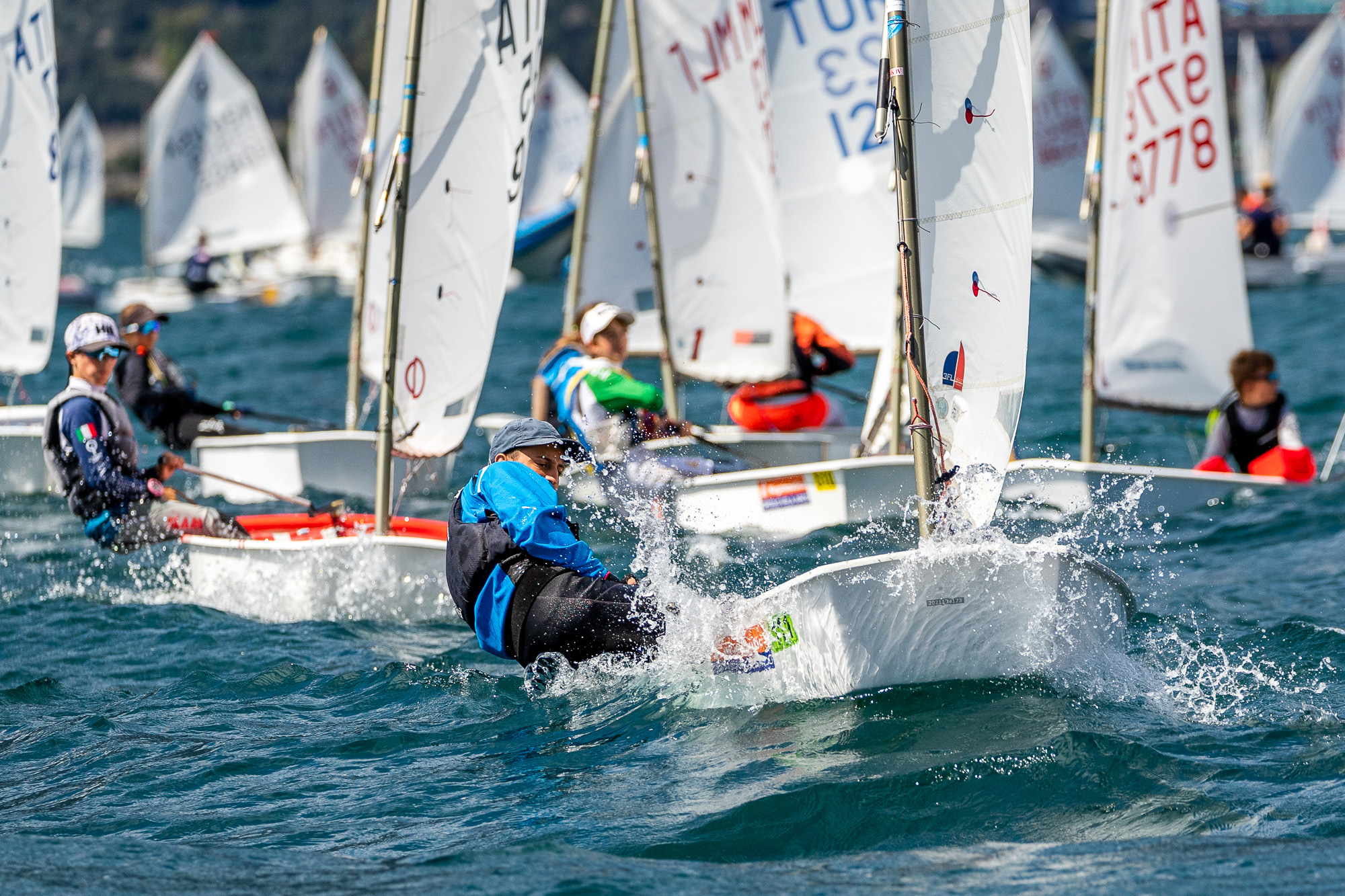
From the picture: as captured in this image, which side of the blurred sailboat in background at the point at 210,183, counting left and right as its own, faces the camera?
left

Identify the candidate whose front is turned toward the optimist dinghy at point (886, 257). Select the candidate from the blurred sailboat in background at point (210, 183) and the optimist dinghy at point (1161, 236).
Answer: the optimist dinghy at point (1161, 236)

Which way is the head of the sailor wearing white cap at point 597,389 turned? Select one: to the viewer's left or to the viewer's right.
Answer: to the viewer's right

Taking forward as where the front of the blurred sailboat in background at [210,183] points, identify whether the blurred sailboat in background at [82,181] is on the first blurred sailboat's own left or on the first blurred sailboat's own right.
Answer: on the first blurred sailboat's own right

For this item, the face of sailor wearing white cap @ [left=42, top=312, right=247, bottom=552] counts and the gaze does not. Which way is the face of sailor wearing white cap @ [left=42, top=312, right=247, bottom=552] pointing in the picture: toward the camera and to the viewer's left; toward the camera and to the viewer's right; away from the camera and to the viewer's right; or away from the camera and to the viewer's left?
toward the camera and to the viewer's right

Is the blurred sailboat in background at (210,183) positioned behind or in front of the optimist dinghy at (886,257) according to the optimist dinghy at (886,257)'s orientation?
behind

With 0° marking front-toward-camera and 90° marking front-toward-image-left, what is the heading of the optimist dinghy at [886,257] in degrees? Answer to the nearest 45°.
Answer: approximately 315°
